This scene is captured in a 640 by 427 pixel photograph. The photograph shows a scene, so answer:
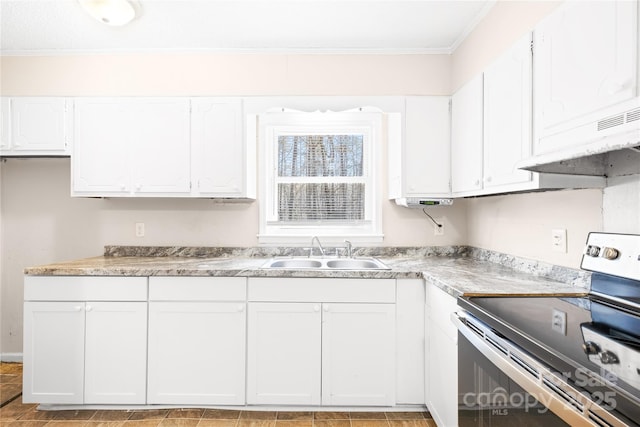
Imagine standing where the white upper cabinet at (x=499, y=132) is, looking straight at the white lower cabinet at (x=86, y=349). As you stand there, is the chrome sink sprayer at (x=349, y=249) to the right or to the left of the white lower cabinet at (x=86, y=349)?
right

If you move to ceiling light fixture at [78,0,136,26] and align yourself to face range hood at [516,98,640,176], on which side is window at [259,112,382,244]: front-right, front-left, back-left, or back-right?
front-left

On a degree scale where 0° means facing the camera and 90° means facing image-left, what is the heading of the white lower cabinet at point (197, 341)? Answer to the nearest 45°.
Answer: approximately 0°

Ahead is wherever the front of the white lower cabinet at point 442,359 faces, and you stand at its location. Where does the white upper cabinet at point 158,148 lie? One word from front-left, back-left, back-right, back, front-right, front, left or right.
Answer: front

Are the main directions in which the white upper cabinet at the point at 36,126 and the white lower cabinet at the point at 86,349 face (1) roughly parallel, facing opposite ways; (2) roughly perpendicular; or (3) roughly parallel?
roughly parallel

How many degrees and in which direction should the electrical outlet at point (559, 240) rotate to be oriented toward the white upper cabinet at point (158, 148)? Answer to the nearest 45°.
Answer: approximately 45° to its right

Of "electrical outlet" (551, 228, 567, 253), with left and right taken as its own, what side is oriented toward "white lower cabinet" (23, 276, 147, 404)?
front

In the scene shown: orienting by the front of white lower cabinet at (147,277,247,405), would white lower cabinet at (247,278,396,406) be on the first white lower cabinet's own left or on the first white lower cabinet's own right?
on the first white lower cabinet's own left

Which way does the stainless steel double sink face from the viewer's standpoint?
toward the camera

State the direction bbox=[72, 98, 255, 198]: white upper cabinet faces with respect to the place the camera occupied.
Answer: facing the viewer

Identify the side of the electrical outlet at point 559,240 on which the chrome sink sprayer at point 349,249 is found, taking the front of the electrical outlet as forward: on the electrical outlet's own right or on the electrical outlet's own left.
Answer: on the electrical outlet's own right

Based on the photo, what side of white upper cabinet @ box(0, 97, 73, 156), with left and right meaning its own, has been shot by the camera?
front
